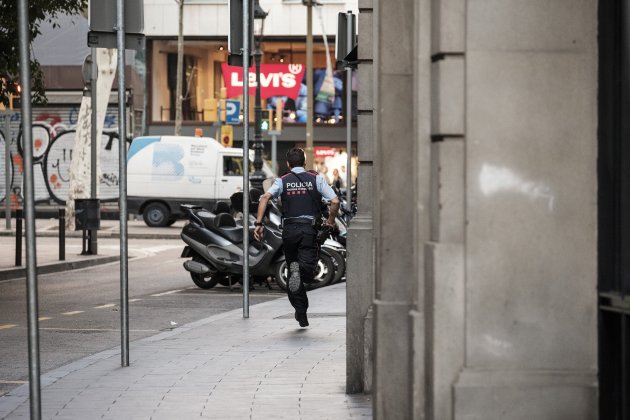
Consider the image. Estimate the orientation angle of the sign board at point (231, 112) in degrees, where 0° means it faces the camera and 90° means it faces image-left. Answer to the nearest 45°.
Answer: approximately 0°

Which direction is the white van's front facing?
to the viewer's right

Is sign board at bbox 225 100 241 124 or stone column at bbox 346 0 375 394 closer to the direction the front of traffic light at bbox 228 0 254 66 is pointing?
the sign board

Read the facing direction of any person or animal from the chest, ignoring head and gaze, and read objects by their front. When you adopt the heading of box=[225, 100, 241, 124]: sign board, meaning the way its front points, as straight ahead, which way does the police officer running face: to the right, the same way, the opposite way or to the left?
the opposite way

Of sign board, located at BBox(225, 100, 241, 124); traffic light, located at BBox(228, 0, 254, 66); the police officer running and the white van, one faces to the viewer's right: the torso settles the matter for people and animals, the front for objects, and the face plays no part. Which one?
the white van

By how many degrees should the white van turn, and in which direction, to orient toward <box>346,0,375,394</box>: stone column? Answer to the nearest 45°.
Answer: approximately 90° to its right

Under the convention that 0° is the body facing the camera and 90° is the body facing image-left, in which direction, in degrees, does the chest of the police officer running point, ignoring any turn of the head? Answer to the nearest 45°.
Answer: approximately 180°

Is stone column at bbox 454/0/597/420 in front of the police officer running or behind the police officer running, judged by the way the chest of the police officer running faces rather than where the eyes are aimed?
behind

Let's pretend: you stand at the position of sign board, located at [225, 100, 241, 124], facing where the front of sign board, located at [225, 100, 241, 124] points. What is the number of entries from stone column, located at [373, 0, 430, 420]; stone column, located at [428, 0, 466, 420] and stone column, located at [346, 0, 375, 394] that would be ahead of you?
3

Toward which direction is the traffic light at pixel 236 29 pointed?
away from the camera

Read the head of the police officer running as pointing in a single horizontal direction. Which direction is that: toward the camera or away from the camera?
away from the camera

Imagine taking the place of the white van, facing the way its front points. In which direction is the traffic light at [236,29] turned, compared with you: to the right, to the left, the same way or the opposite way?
to the left

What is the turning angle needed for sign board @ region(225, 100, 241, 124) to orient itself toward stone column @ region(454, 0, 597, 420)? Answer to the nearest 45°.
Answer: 0° — it already faces it

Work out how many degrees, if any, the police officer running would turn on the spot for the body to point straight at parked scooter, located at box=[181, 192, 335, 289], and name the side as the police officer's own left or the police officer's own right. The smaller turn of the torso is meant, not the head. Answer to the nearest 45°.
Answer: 0° — they already face it

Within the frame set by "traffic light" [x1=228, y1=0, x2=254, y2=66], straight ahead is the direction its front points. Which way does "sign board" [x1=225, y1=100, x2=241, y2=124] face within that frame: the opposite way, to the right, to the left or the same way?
the opposite way
